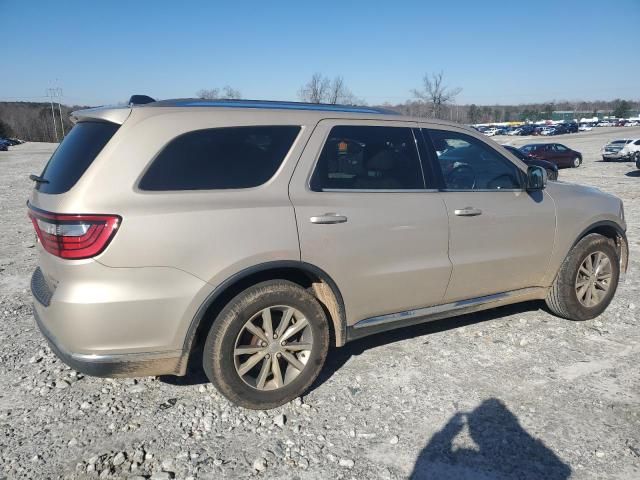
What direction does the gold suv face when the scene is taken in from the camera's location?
facing away from the viewer and to the right of the viewer

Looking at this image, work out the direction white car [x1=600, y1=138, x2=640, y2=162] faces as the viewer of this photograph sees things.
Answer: facing the viewer and to the left of the viewer

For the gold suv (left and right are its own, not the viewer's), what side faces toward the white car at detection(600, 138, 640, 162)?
front

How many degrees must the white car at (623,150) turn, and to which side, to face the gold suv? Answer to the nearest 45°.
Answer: approximately 45° to its left
